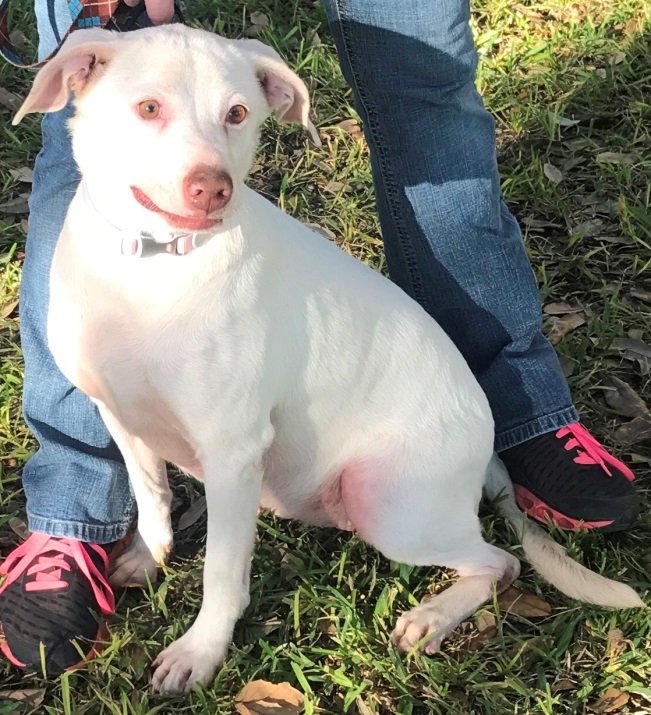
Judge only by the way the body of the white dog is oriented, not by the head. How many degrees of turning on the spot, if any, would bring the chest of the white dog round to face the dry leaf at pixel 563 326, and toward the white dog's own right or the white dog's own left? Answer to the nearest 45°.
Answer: approximately 180°

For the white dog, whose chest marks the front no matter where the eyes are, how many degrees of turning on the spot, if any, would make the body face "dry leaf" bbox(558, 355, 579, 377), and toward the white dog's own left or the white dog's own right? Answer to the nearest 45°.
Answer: approximately 180°

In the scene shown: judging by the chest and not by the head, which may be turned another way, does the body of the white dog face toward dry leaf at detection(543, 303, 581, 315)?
no

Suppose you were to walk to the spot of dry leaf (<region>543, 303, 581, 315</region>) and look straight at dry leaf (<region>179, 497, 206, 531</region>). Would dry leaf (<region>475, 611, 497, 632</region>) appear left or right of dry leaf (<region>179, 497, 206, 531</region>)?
left

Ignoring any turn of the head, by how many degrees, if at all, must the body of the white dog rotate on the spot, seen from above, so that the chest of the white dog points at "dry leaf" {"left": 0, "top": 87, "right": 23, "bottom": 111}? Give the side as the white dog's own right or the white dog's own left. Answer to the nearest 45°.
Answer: approximately 90° to the white dog's own right

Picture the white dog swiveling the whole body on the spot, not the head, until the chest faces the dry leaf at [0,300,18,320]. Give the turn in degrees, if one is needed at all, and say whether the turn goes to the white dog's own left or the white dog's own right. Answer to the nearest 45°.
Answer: approximately 90° to the white dog's own right

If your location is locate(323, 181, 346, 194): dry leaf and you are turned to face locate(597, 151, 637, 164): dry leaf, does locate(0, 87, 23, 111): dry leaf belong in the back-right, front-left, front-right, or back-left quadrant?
back-left

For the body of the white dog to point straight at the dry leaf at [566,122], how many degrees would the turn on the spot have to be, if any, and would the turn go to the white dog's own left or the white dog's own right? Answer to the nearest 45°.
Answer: approximately 180°

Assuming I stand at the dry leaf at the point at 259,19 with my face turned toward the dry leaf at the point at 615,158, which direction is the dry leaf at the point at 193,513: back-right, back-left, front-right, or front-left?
front-right

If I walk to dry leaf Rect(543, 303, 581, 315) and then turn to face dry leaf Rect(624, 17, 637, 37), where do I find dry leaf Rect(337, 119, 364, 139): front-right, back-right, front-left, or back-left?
front-left

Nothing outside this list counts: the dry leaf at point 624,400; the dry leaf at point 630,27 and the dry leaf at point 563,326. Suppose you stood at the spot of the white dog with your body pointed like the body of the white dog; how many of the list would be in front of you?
0

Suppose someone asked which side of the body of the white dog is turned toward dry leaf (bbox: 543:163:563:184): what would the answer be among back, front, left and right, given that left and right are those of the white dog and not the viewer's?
back

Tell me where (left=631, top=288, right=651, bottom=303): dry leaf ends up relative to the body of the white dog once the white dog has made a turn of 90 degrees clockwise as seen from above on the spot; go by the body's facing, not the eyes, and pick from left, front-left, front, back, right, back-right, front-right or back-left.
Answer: right

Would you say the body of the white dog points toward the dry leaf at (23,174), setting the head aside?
no

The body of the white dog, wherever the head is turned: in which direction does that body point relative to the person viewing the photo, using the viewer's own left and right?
facing the viewer and to the left of the viewer

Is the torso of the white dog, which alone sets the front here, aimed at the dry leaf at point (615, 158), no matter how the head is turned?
no

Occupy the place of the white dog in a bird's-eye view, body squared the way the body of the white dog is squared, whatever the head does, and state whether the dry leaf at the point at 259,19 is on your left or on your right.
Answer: on your right

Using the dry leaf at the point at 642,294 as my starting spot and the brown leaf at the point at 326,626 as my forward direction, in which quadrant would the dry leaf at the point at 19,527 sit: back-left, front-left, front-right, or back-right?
front-right
